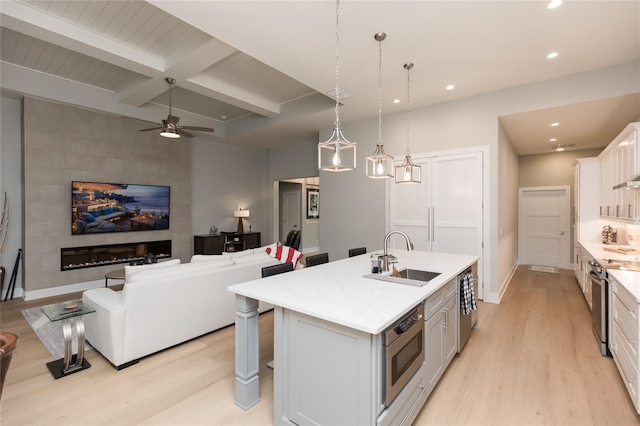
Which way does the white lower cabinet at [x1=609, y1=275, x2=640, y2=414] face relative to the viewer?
to the viewer's left

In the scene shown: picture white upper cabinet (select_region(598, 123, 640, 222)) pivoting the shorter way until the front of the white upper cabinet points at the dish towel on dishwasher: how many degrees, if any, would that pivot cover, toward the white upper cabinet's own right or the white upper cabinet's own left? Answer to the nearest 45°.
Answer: approximately 45° to the white upper cabinet's own left

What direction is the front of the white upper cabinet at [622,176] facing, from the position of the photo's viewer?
facing to the left of the viewer

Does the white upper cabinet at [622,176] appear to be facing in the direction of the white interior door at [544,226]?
no

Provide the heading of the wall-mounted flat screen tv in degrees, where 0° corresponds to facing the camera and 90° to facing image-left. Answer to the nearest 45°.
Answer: approximately 315°

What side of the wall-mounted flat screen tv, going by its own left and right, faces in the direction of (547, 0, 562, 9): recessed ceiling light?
front

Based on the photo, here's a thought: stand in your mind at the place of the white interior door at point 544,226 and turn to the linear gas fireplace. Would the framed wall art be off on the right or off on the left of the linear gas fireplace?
right

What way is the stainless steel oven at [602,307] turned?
to the viewer's left

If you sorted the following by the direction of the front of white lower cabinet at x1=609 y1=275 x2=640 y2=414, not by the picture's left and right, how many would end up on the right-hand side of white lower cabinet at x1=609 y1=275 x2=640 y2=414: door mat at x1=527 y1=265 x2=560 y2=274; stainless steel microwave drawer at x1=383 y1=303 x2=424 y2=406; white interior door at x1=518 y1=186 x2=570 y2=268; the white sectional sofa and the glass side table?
2

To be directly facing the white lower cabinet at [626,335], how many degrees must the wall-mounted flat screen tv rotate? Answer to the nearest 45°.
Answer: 0° — it already faces it

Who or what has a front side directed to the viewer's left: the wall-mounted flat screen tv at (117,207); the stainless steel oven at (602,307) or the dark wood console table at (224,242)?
the stainless steel oven

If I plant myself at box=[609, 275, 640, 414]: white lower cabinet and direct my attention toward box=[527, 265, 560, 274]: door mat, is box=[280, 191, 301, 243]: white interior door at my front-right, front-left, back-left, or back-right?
front-left

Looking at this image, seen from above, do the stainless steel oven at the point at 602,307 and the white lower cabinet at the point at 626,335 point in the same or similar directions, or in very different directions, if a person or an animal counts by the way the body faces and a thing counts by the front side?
same or similar directions

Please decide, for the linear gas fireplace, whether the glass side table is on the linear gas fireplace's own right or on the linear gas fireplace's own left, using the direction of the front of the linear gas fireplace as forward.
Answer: on the linear gas fireplace's own right

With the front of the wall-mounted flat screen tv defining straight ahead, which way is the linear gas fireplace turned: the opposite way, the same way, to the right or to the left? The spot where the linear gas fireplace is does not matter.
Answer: the same way

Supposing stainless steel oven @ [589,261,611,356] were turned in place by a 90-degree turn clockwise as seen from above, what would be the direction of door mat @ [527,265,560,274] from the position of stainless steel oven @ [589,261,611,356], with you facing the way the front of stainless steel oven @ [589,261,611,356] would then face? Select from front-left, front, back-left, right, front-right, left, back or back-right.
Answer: front

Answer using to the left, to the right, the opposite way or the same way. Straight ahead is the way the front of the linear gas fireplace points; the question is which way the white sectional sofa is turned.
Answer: the opposite way

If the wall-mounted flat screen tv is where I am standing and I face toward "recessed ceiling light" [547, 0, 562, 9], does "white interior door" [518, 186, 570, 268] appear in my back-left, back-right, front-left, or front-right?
front-left
